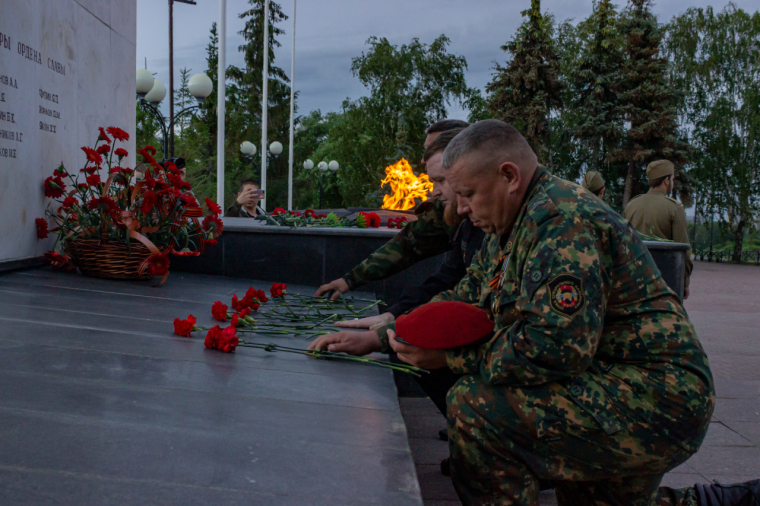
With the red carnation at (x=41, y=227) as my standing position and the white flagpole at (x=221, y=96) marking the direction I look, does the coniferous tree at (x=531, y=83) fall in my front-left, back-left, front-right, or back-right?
front-right

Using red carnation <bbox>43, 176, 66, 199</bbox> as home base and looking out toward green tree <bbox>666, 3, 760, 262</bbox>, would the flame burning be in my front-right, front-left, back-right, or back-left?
front-left

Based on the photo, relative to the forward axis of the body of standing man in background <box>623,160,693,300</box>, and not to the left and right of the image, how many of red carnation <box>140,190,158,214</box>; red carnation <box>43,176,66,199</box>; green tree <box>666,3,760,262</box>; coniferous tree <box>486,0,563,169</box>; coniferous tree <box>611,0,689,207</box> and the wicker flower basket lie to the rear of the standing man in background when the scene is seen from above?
3

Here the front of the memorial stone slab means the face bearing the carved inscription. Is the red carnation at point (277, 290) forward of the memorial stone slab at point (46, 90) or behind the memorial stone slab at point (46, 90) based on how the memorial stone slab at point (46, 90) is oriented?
forward

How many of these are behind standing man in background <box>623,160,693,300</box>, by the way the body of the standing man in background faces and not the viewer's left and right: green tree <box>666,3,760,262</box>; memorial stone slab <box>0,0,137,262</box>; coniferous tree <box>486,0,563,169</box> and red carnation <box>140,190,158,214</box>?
2

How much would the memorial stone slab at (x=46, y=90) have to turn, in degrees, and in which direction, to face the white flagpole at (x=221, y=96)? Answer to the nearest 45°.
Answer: approximately 135° to its left

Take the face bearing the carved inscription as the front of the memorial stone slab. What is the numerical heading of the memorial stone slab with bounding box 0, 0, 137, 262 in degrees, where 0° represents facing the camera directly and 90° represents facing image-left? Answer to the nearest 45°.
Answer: approximately 315°

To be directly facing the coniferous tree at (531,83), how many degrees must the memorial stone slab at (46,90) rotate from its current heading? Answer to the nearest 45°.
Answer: approximately 90° to its left
